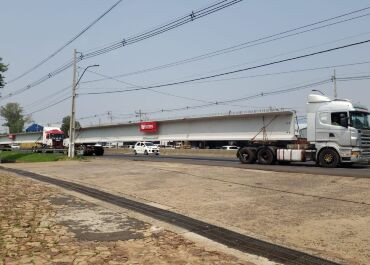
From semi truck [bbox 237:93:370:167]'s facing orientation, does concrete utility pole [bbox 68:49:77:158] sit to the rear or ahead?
to the rear

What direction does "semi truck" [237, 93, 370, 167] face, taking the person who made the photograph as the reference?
facing the viewer and to the right of the viewer
